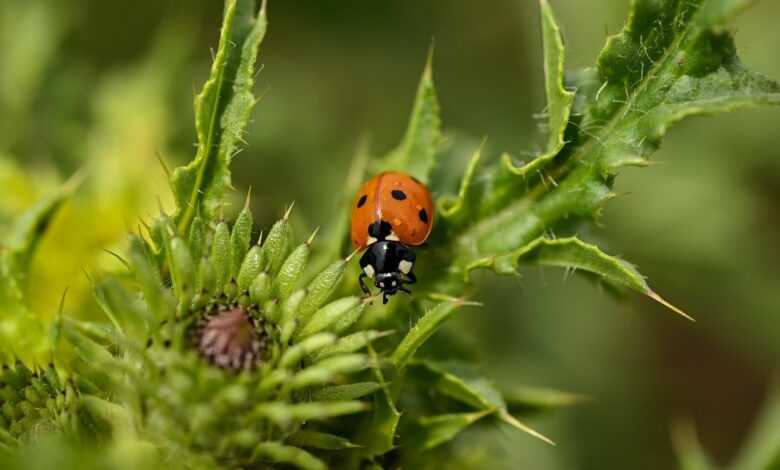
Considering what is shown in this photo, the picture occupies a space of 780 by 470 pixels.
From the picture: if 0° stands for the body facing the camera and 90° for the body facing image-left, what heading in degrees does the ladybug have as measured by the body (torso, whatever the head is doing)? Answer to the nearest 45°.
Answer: approximately 0°
